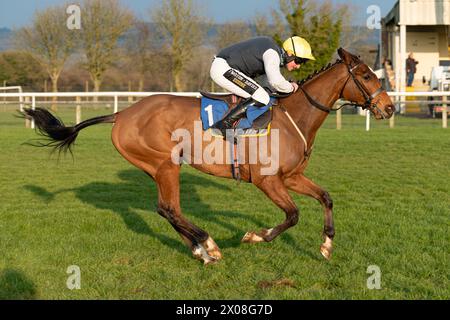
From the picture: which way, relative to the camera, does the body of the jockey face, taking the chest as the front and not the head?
to the viewer's right

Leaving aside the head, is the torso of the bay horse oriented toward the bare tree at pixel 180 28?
no

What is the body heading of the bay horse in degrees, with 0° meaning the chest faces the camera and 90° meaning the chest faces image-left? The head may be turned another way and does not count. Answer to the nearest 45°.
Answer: approximately 270°

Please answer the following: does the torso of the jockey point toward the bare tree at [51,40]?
no

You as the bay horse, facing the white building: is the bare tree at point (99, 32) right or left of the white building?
left

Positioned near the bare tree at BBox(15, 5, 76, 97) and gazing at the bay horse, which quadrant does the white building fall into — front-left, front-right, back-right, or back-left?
front-left
